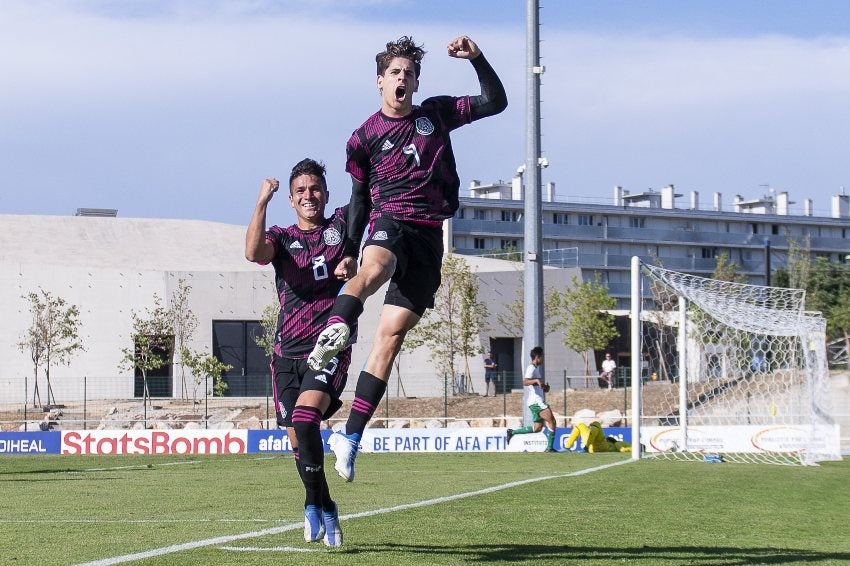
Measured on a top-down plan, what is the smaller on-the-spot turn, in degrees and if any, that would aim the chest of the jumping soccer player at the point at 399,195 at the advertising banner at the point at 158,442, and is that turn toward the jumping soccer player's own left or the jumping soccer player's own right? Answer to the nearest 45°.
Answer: approximately 180°

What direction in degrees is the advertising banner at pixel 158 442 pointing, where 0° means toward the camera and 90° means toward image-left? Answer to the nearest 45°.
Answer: approximately 0°

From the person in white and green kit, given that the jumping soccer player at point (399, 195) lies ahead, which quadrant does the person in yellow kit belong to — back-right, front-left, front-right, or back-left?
back-left

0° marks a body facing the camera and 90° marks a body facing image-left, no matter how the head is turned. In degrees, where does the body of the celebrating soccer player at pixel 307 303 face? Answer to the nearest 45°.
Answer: approximately 0°

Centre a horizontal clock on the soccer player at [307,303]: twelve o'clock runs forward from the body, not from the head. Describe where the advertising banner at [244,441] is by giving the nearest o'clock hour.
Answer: The advertising banner is roughly at 6 o'clock from the soccer player.
